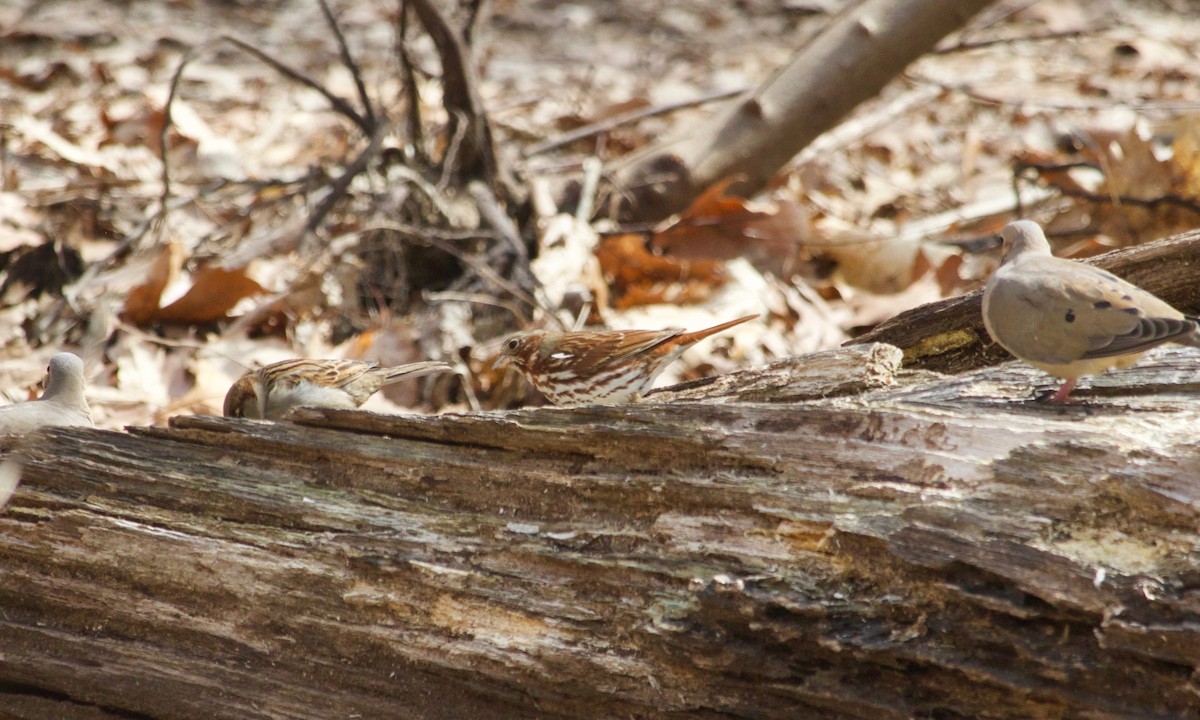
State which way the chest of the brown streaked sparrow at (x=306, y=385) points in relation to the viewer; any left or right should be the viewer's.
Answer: facing to the left of the viewer

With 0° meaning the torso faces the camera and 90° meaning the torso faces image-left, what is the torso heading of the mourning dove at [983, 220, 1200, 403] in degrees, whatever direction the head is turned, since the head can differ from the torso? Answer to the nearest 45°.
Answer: approximately 90°

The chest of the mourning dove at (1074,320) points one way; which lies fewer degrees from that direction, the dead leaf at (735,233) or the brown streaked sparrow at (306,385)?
the brown streaked sparrow

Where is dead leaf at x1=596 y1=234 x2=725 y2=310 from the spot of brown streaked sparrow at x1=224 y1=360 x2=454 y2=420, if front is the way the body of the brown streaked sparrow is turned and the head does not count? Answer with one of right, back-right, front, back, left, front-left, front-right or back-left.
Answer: back-right

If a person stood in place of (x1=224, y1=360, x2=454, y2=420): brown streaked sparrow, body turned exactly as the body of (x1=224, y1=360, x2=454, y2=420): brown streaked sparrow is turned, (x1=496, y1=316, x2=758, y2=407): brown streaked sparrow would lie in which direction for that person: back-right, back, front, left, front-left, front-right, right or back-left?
back

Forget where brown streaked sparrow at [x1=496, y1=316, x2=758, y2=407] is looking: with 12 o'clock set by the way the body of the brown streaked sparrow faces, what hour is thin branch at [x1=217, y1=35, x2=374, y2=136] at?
The thin branch is roughly at 2 o'clock from the brown streaked sparrow.

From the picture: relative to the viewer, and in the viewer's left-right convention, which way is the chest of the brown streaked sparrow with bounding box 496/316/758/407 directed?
facing to the left of the viewer

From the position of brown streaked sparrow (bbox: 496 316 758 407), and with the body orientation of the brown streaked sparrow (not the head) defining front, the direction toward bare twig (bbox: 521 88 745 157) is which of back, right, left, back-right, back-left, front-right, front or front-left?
right
